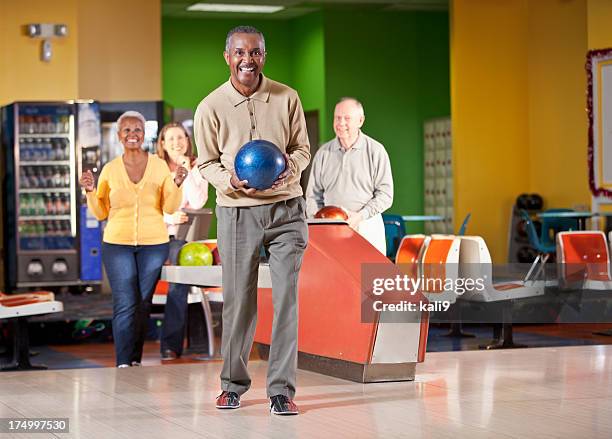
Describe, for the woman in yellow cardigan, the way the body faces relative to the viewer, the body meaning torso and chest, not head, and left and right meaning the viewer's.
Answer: facing the viewer

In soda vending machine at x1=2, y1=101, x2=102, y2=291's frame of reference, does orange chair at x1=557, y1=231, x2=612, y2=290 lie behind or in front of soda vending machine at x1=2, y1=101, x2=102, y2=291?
in front

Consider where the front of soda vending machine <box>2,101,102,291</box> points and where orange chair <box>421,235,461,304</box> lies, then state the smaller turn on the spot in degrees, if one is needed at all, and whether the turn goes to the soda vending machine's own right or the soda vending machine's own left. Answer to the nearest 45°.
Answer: approximately 45° to the soda vending machine's own left

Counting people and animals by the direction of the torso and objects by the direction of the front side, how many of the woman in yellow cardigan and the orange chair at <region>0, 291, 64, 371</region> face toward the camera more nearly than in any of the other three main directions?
1

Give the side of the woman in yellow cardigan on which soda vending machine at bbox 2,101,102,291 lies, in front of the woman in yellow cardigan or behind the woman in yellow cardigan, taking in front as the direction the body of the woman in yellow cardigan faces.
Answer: behind

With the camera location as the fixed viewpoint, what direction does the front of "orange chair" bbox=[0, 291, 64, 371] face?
facing to the right of the viewer

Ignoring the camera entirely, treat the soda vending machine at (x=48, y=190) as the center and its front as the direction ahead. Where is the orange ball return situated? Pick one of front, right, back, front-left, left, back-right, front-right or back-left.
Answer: front

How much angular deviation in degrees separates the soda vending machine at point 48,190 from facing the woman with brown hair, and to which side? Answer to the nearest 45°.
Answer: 0° — it already faces them

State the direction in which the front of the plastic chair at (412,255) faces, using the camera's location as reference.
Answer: facing the viewer and to the left of the viewer

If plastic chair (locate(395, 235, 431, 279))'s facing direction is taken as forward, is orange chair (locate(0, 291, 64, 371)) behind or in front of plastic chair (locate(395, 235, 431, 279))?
in front

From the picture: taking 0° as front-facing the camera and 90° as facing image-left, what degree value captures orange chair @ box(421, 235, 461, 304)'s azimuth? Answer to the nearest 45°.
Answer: approximately 45°

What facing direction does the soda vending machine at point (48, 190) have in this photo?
toward the camera
